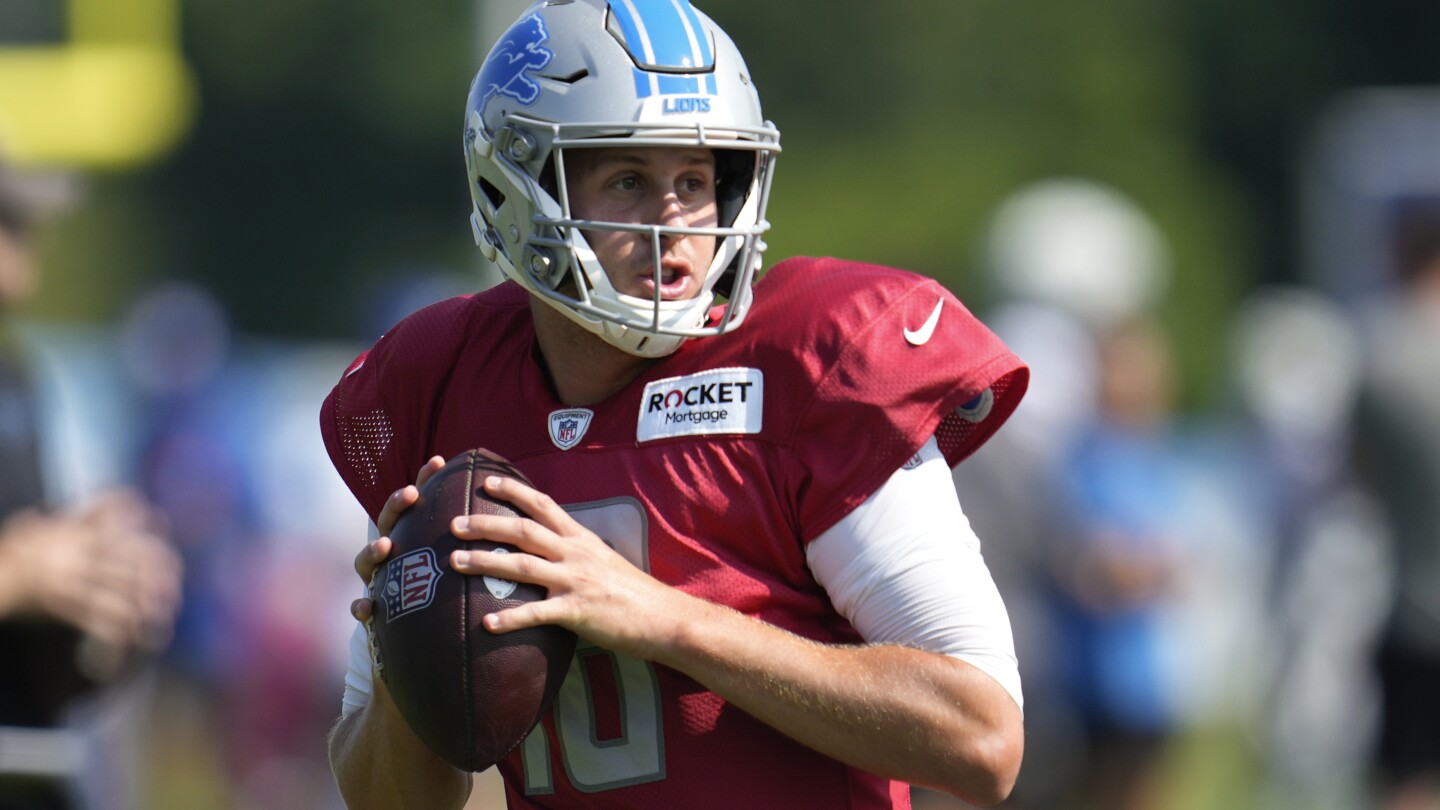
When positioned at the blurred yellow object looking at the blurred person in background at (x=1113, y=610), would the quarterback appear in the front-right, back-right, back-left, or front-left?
front-right

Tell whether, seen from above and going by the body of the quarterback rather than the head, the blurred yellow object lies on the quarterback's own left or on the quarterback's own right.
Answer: on the quarterback's own right

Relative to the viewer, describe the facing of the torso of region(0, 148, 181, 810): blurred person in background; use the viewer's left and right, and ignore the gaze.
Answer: facing to the right of the viewer

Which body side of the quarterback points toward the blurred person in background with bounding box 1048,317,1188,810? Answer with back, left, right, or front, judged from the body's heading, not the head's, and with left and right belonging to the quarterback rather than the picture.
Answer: back

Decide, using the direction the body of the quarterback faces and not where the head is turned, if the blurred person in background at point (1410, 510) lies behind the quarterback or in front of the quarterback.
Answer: behind

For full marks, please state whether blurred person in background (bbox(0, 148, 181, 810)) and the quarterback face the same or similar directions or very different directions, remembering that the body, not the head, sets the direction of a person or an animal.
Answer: very different directions

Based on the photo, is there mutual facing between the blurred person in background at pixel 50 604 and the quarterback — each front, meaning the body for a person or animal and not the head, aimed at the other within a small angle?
no

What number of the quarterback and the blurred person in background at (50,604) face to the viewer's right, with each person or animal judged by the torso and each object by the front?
1

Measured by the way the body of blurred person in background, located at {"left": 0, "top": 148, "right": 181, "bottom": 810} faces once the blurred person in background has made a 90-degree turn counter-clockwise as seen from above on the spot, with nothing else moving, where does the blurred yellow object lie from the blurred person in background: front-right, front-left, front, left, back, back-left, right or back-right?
front

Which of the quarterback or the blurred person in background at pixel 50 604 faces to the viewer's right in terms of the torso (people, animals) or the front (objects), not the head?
the blurred person in background
